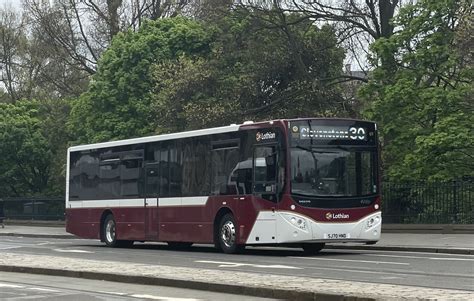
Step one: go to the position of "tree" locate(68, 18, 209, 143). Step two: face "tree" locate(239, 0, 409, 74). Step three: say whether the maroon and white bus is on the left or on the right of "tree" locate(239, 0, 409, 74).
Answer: right

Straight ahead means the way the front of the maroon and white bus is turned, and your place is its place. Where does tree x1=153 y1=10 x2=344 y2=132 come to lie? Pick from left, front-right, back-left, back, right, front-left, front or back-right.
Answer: back-left

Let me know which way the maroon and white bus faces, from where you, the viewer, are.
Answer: facing the viewer and to the right of the viewer

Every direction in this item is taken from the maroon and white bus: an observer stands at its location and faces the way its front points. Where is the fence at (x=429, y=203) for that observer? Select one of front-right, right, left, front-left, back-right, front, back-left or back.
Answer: left

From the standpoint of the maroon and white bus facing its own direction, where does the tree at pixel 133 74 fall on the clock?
The tree is roughly at 7 o'clock from the maroon and white bus.

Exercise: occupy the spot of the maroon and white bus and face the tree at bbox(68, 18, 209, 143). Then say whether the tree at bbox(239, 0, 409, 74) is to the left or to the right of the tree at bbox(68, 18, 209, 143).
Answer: right

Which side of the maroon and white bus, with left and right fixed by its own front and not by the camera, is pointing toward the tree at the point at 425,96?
left

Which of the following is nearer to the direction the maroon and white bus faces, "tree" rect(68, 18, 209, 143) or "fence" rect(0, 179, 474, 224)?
the fence
